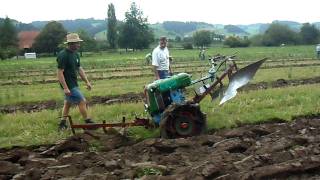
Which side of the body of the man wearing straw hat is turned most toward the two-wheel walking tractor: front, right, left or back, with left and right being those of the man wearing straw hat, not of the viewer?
front

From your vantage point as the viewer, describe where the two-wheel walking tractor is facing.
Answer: facing to the left of the viewer

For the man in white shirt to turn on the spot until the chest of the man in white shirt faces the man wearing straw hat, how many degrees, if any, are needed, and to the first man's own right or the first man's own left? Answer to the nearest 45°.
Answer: approximately 90° to the first man's own right

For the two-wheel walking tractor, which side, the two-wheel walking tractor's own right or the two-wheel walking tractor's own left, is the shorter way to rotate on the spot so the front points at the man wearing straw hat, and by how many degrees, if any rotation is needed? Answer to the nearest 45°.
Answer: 0° — it already faces them

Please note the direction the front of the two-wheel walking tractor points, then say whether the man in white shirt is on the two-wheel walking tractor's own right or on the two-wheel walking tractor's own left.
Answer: on the two-wheel walking tractor's own right

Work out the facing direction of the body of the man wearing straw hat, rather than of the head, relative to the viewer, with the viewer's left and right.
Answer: facing the viewer and to the right of the viewer

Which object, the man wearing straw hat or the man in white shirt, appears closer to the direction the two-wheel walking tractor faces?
the man wearing straw hat

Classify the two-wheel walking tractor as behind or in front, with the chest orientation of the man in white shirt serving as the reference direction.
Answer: in front

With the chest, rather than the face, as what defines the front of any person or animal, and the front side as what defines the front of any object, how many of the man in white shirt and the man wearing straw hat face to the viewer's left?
0

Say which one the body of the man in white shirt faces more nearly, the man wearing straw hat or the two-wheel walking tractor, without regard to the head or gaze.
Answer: the two-wheel walking tractor

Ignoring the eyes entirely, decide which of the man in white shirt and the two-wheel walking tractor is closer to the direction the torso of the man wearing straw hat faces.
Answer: the two-wheel walking tractor

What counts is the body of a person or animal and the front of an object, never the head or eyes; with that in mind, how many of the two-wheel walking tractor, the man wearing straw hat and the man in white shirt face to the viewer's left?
1
